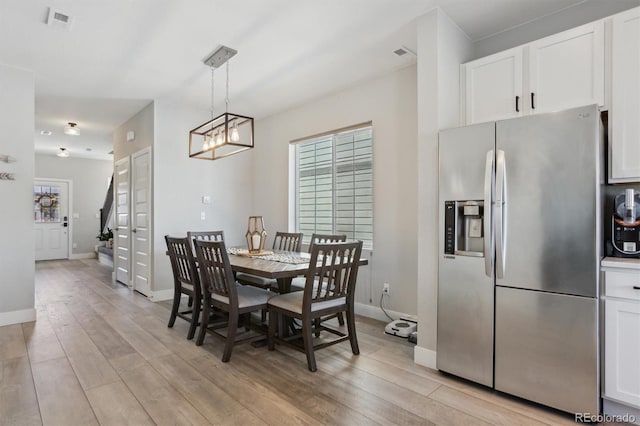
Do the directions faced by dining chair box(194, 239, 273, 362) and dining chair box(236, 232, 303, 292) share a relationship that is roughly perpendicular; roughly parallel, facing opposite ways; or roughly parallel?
roughly parallel, facing opposite ways

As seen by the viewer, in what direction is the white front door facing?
toward the camera

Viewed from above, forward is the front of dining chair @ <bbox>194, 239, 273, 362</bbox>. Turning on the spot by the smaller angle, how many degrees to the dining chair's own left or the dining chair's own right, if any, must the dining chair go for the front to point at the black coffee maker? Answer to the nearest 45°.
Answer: approximately 90° to the dining chair's own right

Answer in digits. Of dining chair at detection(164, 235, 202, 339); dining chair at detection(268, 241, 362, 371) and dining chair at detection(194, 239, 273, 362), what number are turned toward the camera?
0

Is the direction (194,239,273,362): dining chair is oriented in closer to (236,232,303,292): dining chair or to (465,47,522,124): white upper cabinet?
the dining chair

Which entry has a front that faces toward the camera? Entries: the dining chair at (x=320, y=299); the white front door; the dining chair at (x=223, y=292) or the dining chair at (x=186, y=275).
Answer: the white front door

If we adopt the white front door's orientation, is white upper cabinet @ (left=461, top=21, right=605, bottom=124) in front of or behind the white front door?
in front

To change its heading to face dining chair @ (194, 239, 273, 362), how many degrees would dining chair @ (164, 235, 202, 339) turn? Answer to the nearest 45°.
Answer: approximately 90° to its right

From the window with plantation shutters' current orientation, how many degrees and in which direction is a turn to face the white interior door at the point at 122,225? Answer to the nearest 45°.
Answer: approximately 45° to its right

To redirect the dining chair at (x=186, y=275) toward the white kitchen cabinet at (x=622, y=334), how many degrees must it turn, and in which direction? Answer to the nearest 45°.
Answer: approximately 90° to its right

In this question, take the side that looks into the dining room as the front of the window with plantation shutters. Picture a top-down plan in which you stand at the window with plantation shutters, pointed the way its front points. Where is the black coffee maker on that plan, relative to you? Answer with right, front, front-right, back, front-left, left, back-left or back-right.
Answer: left

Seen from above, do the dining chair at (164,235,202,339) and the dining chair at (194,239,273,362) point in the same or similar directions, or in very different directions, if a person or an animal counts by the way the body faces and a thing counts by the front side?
same or similar directions
